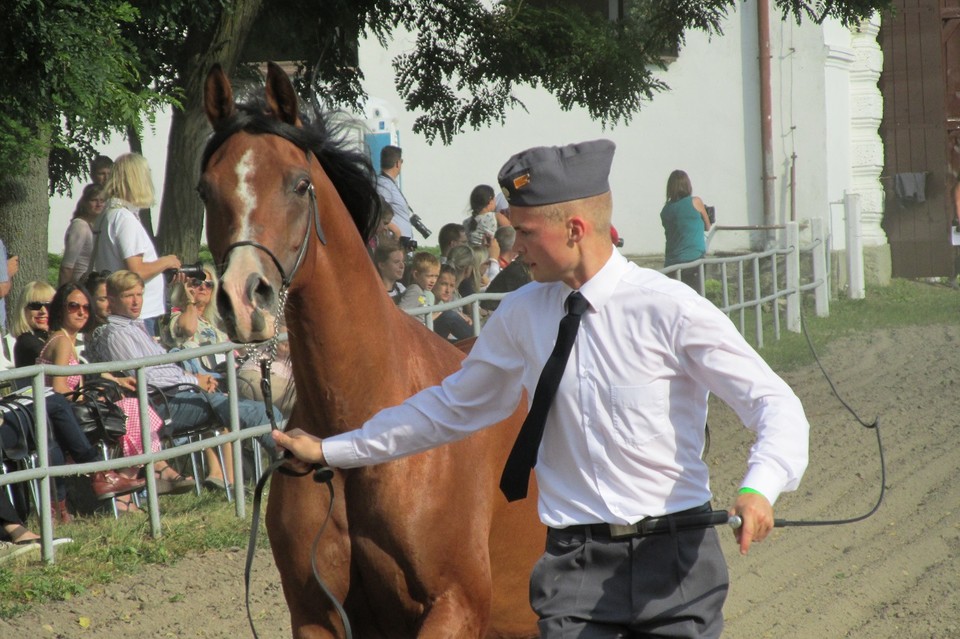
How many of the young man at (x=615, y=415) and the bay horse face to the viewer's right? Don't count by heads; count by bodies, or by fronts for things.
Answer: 0

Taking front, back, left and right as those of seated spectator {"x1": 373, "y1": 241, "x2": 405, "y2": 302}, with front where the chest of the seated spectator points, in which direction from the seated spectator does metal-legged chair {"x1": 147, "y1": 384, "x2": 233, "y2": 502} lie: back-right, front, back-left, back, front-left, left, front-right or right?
right

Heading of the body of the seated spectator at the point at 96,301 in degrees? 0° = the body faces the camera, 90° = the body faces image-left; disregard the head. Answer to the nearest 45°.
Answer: approximately 315°

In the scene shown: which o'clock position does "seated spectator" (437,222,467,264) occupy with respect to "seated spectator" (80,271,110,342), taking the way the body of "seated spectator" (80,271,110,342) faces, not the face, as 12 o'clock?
"seated spectator" (437,222,467,264) is roughly at 9 o'clock from "seated spectator" (80,271,110,342).

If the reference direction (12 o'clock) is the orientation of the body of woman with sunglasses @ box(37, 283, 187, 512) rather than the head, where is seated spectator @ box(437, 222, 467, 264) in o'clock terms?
The seated spectator is roughly at 9 o'clock from the woman with sunglasses.

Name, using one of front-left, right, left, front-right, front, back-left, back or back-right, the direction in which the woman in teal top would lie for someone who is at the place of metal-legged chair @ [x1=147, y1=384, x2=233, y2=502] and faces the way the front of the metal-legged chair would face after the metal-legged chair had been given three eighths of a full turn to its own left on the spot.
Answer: front-right

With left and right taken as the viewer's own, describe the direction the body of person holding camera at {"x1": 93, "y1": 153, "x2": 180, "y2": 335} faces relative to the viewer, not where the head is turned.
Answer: facing to the right of the viewer

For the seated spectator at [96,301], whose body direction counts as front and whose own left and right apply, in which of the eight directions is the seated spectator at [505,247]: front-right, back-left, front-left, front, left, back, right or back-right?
left

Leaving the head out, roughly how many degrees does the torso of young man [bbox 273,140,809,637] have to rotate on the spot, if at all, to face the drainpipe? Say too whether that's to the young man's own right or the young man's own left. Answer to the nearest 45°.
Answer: approximately 135° to the young man's own right

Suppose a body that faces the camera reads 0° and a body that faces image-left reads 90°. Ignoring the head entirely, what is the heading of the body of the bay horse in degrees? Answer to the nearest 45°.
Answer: approximately 45°

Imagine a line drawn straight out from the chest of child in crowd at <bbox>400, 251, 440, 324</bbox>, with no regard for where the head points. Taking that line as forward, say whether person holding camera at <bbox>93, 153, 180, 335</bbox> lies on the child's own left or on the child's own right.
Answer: on the child's own right

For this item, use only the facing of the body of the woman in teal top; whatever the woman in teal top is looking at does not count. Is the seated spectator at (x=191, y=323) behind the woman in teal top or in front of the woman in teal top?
behind
